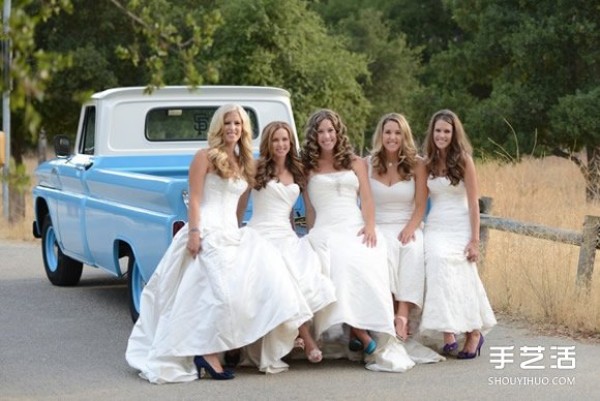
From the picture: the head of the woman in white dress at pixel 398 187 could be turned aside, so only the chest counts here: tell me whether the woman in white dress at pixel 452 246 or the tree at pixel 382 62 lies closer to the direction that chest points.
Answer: the woman in white dress

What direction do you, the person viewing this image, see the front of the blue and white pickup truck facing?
facing away from the viewer and to the left of the viewer

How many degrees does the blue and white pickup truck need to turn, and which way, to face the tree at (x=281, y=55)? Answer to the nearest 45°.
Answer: approximately 45° to its right

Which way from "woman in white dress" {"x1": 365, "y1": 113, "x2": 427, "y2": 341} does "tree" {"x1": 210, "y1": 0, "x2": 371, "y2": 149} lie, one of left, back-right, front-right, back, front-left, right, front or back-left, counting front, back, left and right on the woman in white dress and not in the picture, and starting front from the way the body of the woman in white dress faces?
back

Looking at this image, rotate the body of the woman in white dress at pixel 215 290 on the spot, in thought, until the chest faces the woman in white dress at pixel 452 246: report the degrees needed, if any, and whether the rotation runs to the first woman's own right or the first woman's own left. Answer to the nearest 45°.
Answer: approximately 45° to the first woman's own left
